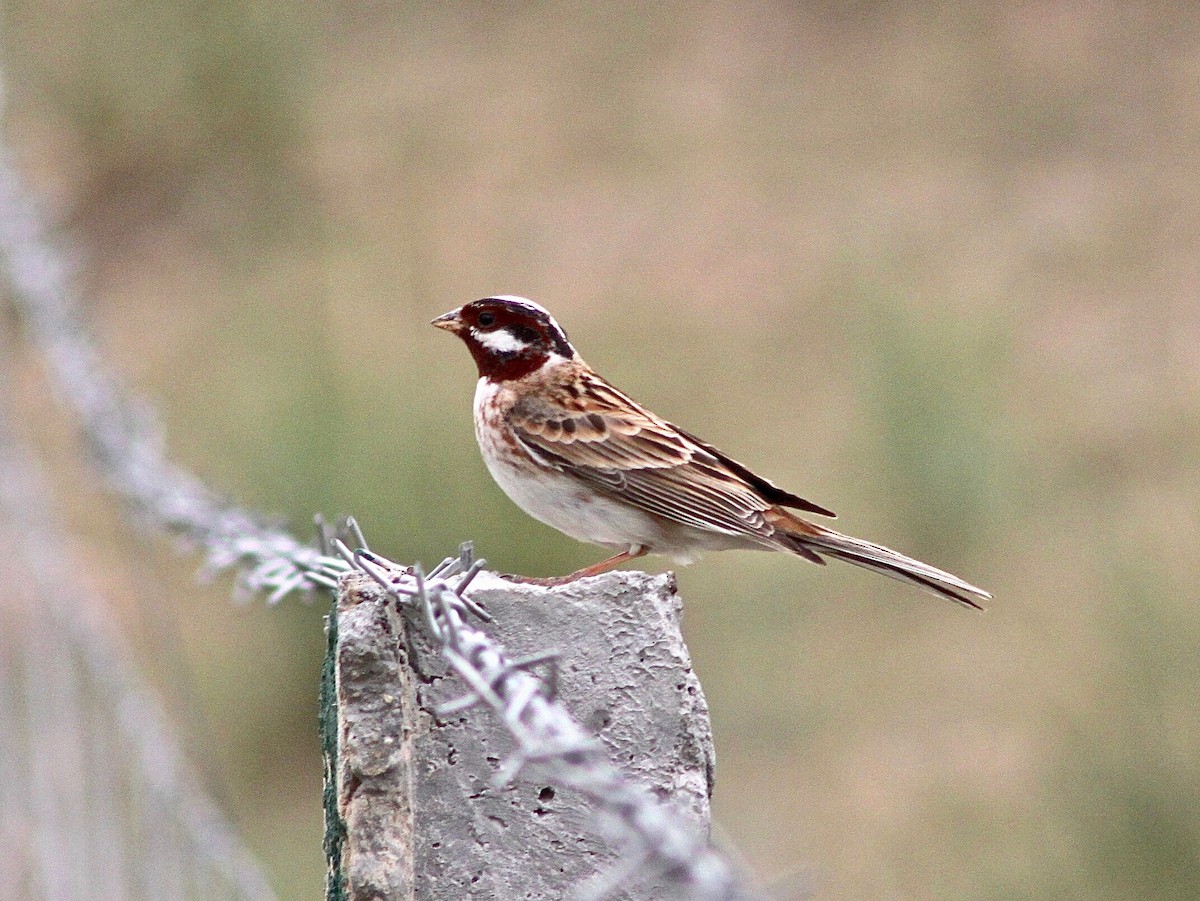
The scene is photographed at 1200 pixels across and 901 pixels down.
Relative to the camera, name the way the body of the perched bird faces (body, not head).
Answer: to the viewer's left

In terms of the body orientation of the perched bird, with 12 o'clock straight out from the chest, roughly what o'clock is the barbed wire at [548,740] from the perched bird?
The barbed wire is roughly at 9 o'clock from the perched bird.
